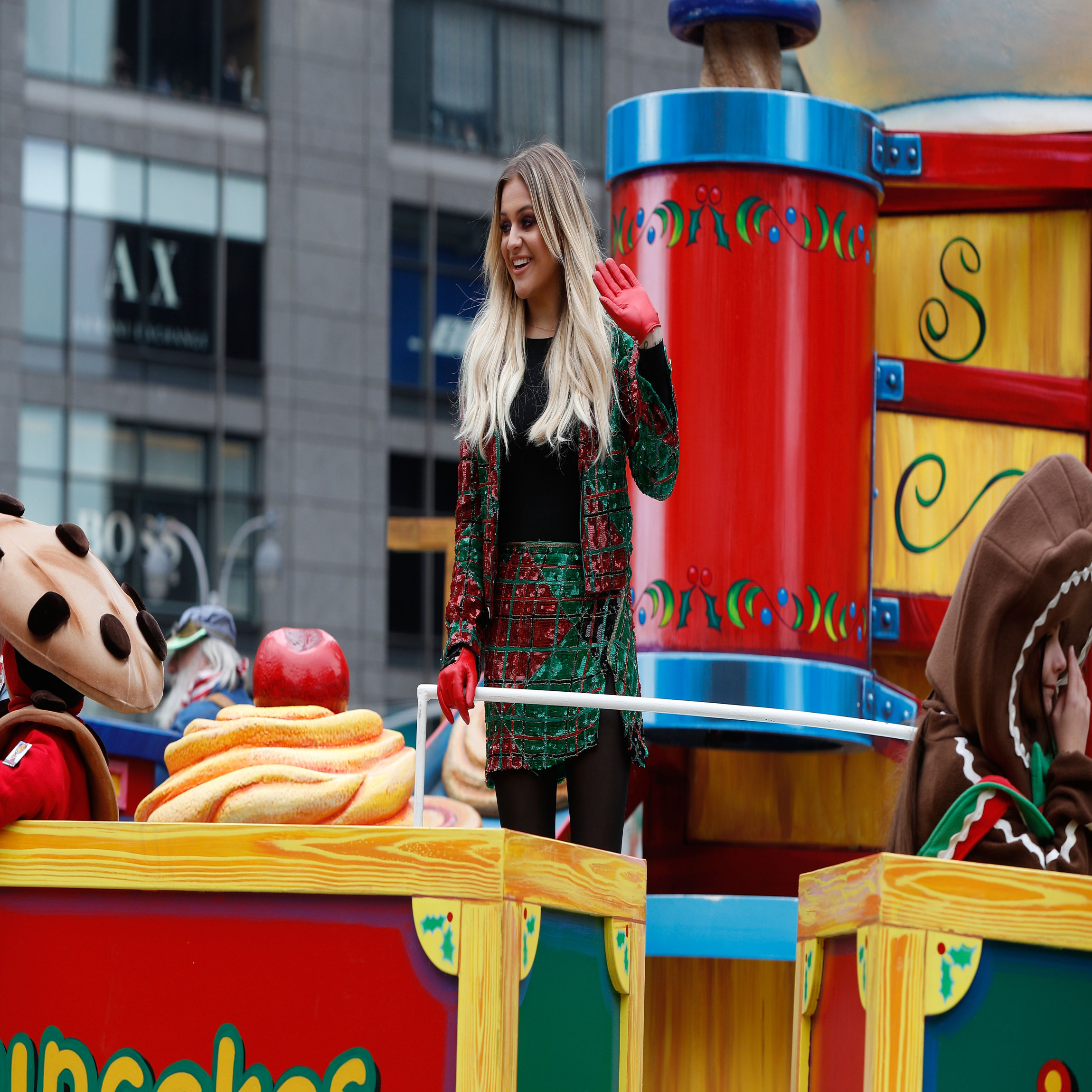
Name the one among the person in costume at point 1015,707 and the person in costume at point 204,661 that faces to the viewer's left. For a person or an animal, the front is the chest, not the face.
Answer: the person in costume at point 204,661

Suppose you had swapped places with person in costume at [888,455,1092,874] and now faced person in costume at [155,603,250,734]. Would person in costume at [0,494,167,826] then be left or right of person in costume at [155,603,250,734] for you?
left

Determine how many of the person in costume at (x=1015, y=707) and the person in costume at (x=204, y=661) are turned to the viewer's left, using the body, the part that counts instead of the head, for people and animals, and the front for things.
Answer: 1

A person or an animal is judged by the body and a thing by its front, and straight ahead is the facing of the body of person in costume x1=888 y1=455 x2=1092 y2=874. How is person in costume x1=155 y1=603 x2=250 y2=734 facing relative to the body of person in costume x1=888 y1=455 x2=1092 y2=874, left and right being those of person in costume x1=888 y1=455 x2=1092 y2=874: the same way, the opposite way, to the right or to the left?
to the right

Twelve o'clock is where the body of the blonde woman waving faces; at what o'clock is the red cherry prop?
The red cherry prop is roughly at 3 o'clock from the blonde woman waving.

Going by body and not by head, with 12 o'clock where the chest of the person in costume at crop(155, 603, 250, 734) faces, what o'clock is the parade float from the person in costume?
The parade float is roughly at 8 o'clock from the person in costume.

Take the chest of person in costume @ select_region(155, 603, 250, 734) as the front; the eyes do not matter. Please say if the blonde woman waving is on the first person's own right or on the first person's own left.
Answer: on the first person's own left

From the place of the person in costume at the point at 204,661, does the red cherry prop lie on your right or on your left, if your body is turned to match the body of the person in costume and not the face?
on your left

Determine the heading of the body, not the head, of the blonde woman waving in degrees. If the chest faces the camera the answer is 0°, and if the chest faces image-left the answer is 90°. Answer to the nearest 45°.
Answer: approximately 45°
